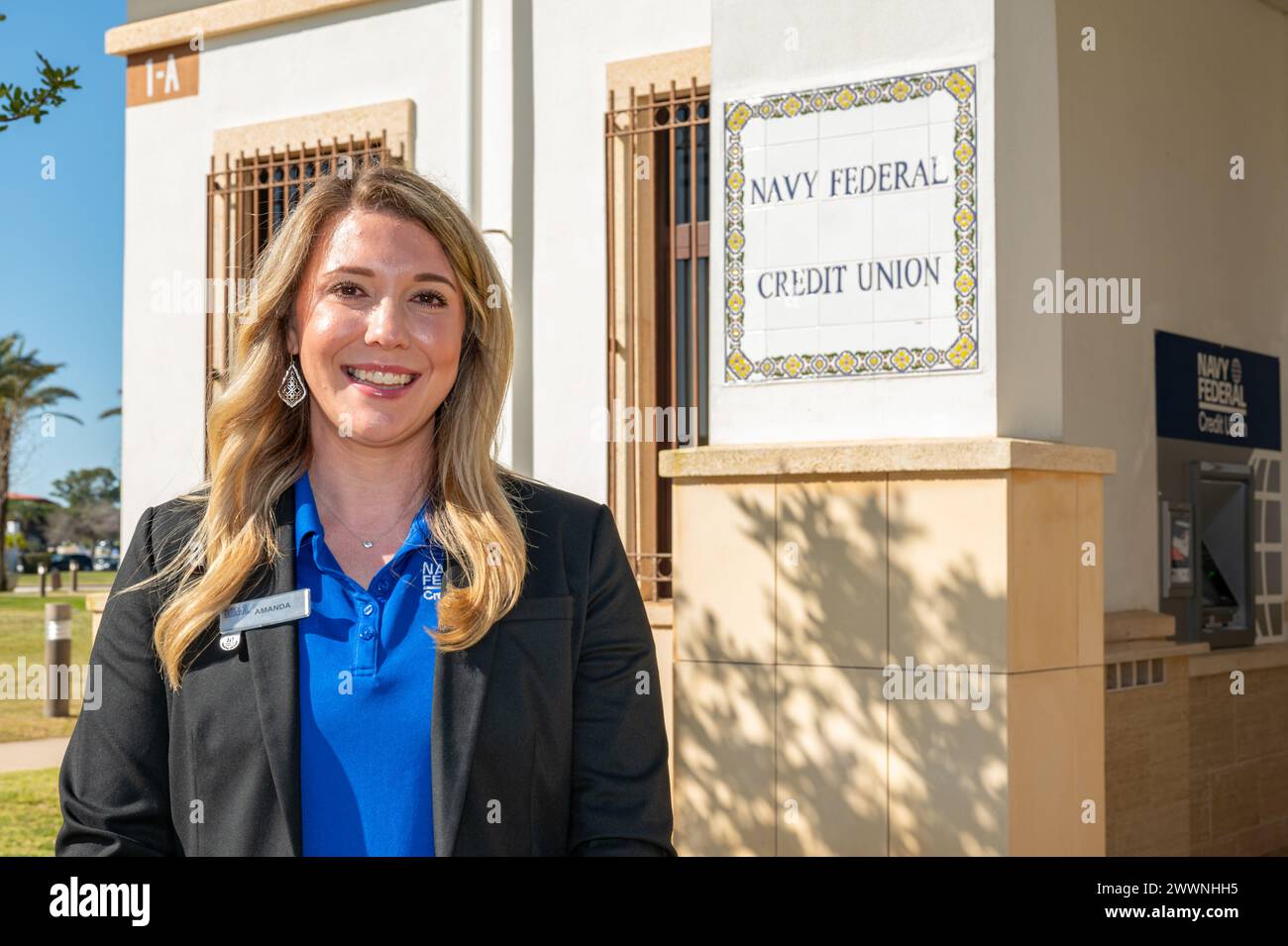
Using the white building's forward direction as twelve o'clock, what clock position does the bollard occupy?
The bollard is roughly at 3 o'clock from the white building.

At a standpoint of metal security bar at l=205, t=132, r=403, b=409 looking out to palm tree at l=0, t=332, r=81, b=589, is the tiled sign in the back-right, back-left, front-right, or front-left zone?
back-right

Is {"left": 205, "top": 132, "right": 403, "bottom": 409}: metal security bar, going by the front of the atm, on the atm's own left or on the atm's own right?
on the atm's own right

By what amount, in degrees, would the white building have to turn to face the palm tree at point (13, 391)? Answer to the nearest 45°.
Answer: approximately 90° to its right

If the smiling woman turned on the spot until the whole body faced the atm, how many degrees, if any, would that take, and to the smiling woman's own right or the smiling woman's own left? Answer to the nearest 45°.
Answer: approximately 135° to the smiling woman's own left

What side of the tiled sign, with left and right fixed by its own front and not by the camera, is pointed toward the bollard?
right

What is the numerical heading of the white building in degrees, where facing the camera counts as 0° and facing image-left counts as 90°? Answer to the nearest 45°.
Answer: approximately 45°

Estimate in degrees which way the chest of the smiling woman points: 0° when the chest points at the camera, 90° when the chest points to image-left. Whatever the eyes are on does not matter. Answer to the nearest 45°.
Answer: approximately 0°

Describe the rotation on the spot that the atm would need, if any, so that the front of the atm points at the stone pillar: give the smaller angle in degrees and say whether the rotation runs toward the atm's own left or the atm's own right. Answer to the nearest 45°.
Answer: approximately 45° to the atm's own right

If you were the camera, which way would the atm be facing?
facing the viewer and to the right of the viewer

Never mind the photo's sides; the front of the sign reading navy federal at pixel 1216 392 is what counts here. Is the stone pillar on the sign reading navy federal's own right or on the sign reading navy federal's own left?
on the sign reading navy federal's own right

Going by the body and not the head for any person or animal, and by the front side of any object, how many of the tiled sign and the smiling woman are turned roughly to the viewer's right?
0

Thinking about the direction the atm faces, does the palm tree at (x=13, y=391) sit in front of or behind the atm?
behind
